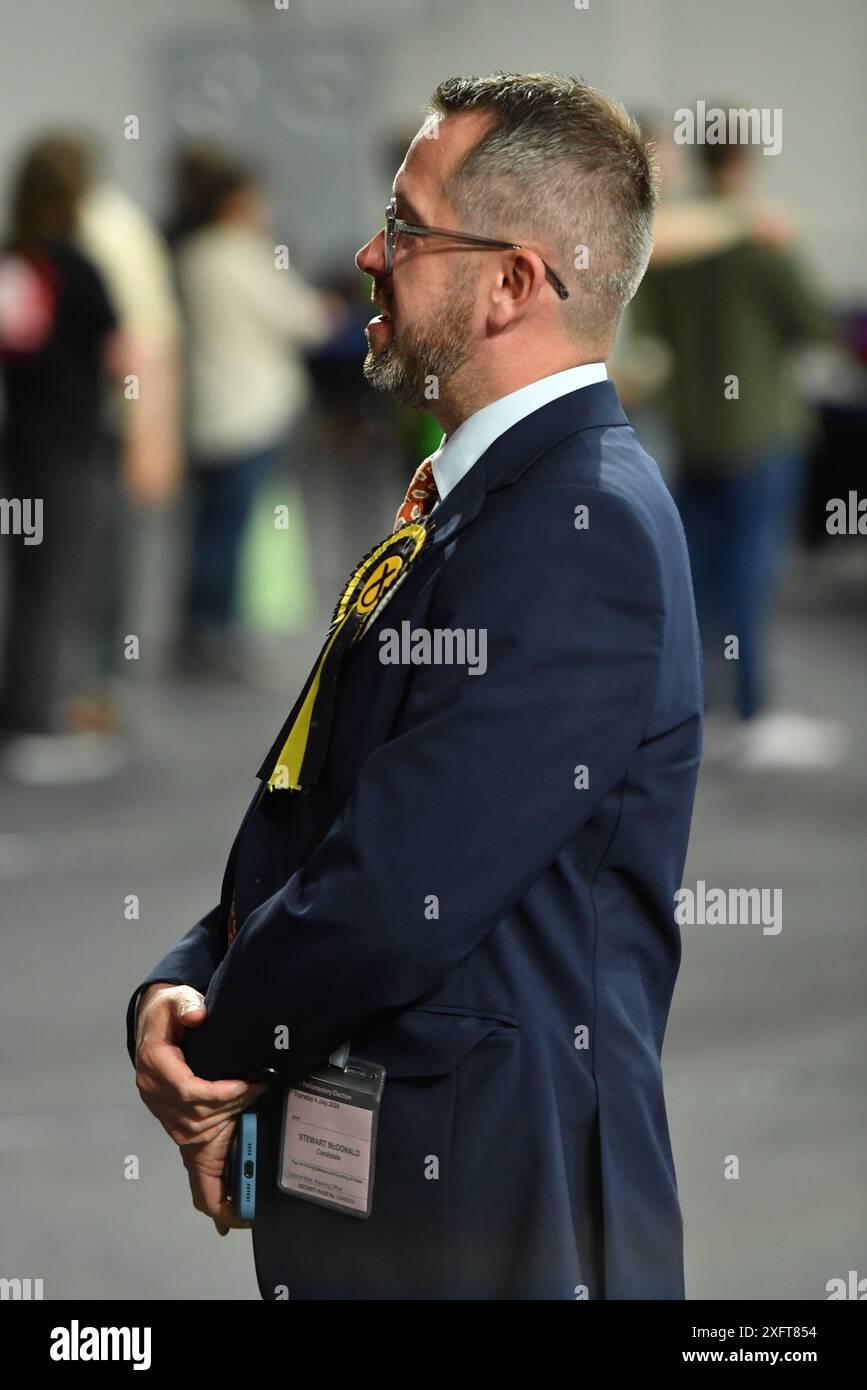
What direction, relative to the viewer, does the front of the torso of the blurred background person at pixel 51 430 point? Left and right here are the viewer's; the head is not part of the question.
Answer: facing away from the viewer and to the right of the viewer

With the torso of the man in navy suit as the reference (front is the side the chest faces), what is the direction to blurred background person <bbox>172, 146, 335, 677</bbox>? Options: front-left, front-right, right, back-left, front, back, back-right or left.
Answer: right

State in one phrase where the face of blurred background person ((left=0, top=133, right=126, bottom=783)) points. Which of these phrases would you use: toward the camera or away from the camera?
away from the camera

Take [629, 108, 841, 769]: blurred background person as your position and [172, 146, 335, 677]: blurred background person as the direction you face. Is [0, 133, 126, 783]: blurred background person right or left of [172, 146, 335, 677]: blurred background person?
left

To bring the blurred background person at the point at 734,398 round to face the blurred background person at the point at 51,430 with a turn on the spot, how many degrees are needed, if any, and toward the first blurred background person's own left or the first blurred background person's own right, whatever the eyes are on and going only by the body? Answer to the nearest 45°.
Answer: approximately 135° to the first blurred background person's own left

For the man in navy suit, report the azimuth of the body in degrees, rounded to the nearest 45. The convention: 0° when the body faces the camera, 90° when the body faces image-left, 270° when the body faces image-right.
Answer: approximately 90°

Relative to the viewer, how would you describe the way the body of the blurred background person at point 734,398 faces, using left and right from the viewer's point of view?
facing away from the viewer and to the right of the viewer

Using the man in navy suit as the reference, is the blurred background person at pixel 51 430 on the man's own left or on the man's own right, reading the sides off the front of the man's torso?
on the man's own right

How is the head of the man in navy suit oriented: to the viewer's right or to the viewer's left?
to the viewer's left

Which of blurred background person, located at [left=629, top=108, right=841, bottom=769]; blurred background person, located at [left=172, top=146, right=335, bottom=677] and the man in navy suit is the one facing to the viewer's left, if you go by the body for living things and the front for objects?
the man in navy suit
